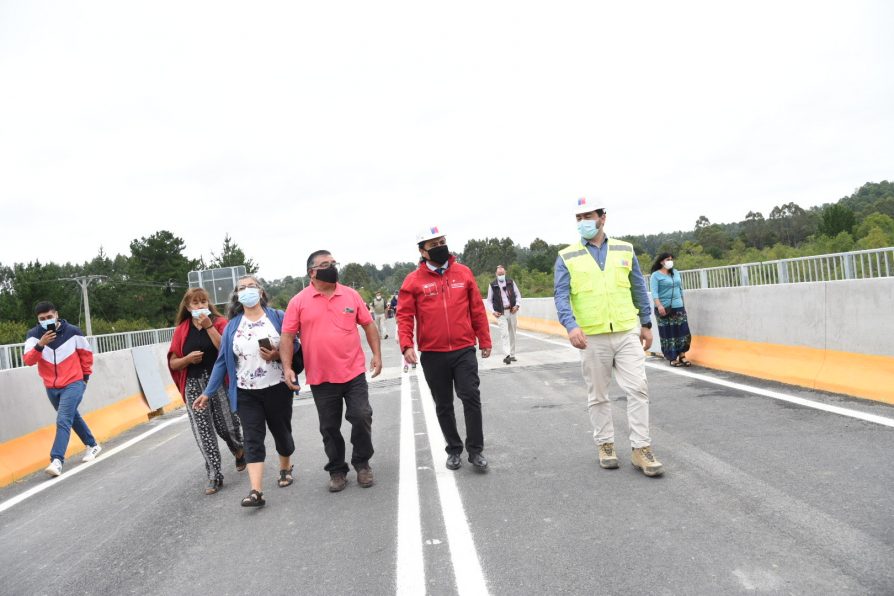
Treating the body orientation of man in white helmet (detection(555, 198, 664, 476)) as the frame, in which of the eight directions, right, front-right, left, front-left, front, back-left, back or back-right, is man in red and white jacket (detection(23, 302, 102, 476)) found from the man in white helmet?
right

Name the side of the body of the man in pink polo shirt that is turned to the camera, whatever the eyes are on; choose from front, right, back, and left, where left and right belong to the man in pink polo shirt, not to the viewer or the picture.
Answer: front

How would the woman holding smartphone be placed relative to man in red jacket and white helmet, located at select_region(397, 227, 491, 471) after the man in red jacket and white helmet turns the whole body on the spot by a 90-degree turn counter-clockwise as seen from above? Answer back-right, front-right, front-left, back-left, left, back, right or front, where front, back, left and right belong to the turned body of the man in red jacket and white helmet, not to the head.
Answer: back

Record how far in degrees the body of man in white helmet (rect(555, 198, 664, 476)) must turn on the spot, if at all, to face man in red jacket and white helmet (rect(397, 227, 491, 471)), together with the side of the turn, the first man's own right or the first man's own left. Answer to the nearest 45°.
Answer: approximately 90° to the first man's own right

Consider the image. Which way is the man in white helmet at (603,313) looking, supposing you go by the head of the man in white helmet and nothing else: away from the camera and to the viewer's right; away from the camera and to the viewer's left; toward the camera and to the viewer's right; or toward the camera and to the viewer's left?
toward the camera and to the viewer's left

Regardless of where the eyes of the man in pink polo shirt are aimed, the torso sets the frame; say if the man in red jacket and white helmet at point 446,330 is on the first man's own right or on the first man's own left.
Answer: on the first man's own left

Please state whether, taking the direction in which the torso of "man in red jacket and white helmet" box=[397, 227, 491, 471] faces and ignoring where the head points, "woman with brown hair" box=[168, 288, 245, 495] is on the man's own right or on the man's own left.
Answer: on the man's own right

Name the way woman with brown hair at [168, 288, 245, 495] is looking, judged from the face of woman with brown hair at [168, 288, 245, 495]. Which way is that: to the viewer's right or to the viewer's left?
to the viewer's right

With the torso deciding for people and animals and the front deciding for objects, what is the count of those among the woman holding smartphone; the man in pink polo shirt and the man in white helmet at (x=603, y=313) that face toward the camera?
3

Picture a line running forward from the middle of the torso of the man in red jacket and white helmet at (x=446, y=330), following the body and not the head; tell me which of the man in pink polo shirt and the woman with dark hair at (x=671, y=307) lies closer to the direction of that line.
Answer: the man in pink polo shirt

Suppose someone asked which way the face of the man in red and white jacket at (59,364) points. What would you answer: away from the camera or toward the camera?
toward the camera

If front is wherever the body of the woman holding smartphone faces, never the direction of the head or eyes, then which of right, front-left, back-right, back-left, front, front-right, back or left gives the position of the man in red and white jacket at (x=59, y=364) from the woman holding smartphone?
back-right

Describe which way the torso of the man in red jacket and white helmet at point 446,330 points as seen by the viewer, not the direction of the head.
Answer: toward the camera

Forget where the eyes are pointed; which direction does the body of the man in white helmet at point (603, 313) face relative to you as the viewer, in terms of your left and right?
facing the viewer

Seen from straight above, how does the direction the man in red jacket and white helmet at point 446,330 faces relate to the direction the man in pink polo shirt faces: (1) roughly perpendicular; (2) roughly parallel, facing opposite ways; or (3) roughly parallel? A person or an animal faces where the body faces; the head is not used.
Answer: roughly parallel

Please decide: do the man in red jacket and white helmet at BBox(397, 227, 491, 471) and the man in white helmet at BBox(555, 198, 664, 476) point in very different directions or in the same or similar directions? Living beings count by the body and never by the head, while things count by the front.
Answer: same or similar directions

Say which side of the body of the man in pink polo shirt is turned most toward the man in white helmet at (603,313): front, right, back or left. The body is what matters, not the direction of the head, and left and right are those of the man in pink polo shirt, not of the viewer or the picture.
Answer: left
